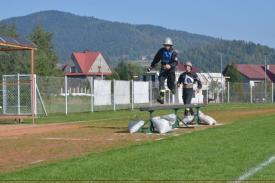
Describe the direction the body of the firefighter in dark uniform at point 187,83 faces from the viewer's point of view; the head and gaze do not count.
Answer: toward the camera

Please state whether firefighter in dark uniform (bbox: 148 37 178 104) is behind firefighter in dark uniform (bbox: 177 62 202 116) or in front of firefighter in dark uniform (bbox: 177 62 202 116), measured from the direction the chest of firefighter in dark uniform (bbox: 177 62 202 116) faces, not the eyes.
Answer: in front

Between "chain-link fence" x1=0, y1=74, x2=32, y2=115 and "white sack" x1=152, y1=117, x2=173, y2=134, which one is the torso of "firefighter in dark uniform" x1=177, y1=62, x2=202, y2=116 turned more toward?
the white sack

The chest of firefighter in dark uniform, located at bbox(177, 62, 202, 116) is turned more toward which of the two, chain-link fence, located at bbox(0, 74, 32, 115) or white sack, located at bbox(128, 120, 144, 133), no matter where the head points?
the white sack

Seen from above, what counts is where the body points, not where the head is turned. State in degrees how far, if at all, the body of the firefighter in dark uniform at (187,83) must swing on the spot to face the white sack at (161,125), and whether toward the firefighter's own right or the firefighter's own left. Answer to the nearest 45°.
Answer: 0° — they already face it

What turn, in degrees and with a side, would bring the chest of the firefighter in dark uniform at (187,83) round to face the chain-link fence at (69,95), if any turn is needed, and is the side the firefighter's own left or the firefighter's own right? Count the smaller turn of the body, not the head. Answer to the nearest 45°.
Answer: approximately 135° to the firefighter's own right
